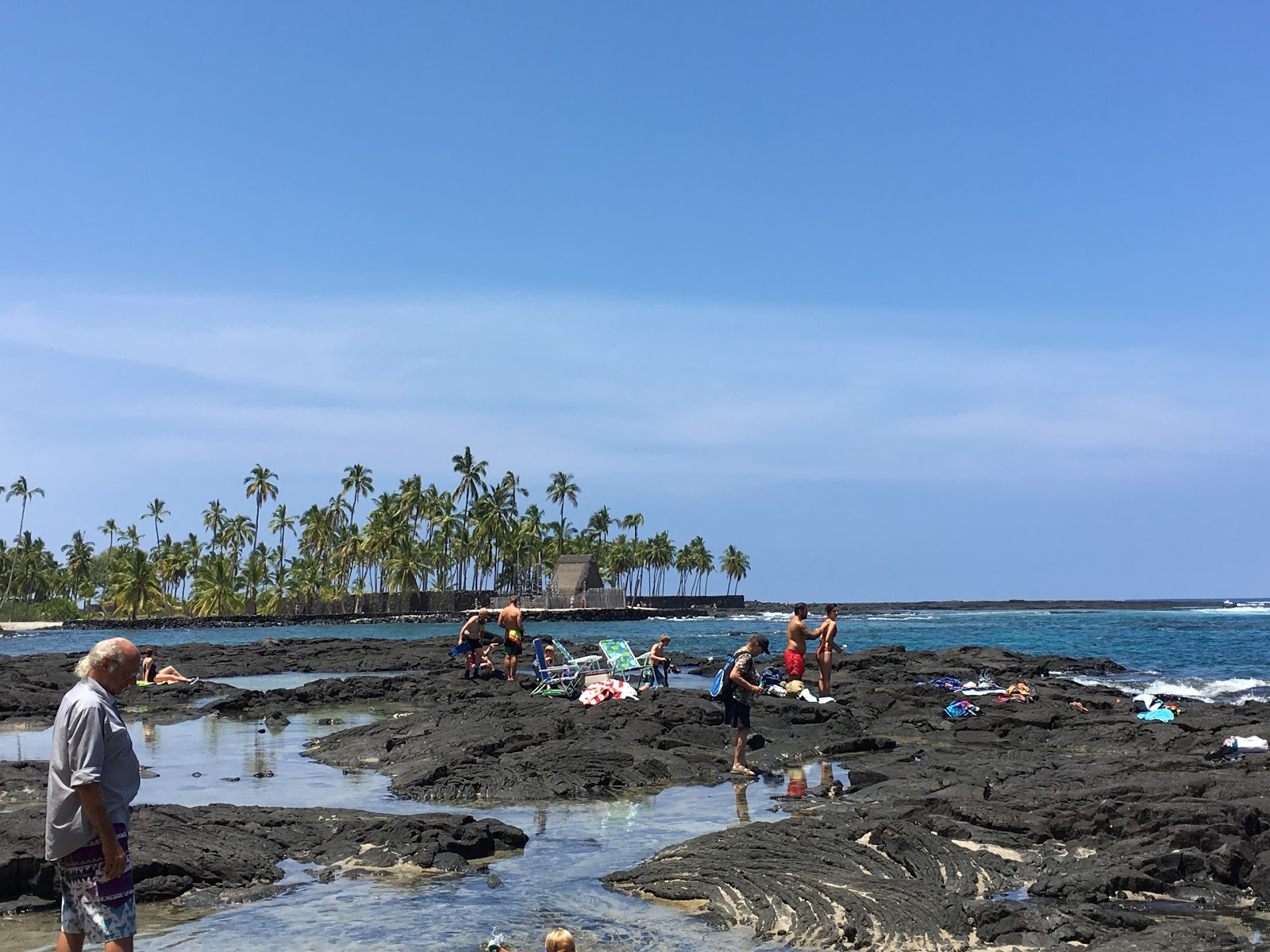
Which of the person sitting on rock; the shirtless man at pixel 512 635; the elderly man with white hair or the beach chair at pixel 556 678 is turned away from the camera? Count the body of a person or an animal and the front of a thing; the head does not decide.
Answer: the shirtless man

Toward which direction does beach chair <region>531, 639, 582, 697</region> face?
to the viewer's right

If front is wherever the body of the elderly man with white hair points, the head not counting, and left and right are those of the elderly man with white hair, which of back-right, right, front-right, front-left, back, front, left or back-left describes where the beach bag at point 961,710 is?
front-left

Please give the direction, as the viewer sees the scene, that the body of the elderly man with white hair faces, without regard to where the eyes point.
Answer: to the viewer's right

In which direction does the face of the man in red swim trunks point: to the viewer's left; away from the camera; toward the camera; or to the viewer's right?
to the viewer's right

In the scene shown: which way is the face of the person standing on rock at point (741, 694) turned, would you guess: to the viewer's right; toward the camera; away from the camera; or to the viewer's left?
to the viewer's right

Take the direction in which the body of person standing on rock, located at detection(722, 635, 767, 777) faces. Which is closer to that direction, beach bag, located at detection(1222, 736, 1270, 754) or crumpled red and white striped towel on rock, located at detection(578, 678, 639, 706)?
the beach bag

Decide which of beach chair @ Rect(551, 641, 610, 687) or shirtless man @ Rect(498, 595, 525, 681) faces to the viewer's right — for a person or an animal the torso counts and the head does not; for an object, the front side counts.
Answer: the beach chair

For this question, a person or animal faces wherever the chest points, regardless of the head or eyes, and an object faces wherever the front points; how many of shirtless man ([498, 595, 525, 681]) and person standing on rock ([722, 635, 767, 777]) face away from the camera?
1

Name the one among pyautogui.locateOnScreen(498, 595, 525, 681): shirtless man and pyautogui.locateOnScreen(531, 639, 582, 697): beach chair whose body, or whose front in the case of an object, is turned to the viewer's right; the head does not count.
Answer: the beach chair
